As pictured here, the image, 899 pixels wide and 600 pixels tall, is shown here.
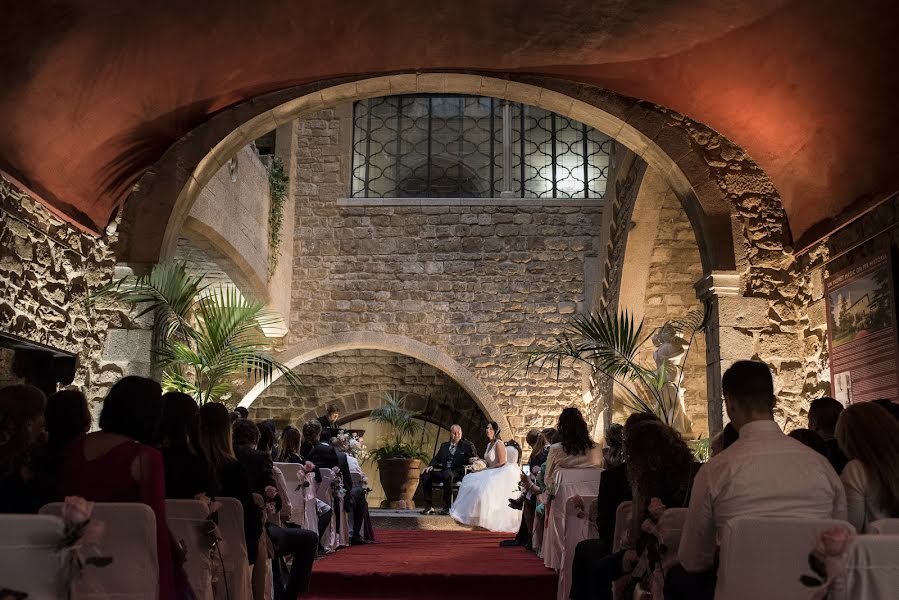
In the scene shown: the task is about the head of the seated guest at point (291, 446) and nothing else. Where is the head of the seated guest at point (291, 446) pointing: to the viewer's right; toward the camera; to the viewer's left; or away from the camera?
away from the camera

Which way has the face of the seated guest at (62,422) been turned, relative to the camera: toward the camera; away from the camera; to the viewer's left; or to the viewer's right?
away from the camera

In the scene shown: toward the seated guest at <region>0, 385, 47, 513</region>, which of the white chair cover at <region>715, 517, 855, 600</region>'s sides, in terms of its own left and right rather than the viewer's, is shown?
left

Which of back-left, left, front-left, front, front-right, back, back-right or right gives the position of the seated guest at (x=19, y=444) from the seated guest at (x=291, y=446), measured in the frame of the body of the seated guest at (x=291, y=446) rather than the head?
back

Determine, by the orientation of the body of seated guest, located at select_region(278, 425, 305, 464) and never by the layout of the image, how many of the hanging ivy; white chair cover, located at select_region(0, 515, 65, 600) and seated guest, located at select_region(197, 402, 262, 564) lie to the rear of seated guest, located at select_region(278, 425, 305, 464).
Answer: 2

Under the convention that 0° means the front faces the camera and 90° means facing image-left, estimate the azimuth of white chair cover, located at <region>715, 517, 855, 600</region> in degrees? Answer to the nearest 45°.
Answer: approximately 180°

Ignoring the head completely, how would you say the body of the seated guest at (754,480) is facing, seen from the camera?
away from the camera

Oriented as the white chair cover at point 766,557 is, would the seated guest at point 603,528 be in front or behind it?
in front

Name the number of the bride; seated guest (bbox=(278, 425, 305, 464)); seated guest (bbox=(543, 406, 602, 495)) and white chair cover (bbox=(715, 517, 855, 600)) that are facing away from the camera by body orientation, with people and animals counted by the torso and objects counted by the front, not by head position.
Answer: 3

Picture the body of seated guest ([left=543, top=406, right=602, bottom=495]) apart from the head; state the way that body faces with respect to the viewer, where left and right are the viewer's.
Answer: facing away from the viewer

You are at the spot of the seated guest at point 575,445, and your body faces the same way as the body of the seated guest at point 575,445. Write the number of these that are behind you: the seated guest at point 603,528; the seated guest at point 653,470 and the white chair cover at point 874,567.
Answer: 3

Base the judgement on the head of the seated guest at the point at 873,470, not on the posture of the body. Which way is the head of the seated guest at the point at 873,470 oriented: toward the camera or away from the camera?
away from the camera

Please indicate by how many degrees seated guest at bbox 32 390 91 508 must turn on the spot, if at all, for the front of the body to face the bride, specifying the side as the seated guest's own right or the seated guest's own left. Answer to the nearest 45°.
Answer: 0° — they already face them

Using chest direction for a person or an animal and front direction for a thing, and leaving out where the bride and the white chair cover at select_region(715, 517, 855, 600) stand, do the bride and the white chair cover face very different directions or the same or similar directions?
very different directions
